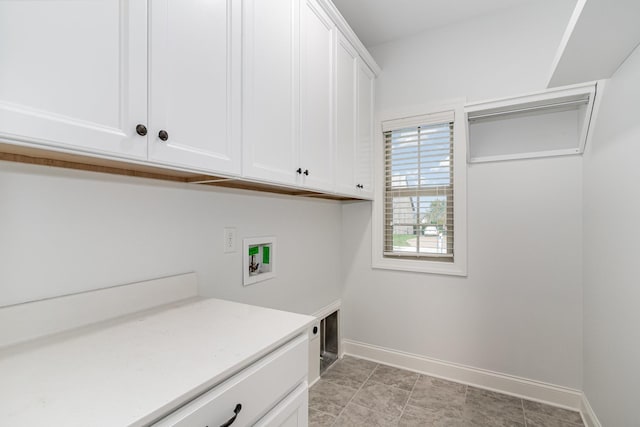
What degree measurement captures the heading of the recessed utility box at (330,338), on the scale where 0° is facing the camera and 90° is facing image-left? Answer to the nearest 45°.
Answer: approximately 315°

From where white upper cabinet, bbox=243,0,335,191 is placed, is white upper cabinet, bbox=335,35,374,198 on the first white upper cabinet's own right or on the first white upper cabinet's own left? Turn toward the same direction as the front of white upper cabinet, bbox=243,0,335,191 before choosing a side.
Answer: on the first white upper cabinet's own left

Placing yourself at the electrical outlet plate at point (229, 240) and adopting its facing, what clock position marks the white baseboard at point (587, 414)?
The white baseboard is roughly at 11 o'clock from the electrical outlet plate.

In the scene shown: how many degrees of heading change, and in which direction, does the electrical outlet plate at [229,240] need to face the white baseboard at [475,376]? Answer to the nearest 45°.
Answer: approximately 45° to its left

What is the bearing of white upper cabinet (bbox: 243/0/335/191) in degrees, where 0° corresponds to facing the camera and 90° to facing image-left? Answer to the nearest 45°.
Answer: approximately 315°

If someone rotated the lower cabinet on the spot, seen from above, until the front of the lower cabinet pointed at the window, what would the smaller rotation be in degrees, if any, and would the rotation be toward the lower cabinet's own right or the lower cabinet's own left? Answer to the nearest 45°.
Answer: approximately 90° to the lower cabinet's own left
